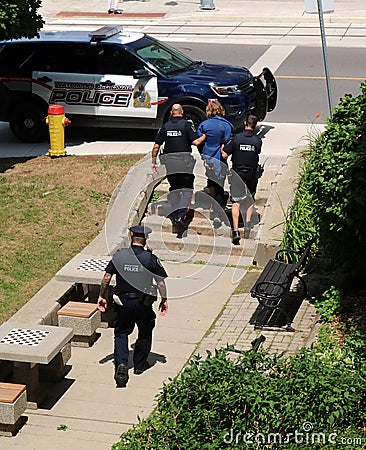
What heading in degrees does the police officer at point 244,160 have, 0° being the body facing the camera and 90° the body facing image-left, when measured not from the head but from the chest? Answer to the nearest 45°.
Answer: approximately 180°

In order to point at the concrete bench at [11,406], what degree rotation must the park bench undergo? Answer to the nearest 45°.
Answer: approximately 45° to its left

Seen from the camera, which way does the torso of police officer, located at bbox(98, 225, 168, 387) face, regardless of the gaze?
away from the camera

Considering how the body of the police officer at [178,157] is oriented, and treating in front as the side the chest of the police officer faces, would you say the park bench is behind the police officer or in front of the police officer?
behind

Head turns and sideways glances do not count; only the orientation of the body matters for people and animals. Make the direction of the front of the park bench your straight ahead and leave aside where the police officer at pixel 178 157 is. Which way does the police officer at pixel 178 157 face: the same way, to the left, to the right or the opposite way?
to the right

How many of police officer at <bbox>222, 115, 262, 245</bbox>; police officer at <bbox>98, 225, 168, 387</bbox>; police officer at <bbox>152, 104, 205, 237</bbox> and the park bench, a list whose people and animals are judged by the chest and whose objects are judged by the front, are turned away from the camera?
3

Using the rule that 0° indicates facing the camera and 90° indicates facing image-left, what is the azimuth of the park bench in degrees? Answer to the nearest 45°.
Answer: approximately 90°

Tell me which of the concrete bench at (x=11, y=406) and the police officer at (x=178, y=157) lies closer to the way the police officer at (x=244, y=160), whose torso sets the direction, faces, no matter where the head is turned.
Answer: the police officer

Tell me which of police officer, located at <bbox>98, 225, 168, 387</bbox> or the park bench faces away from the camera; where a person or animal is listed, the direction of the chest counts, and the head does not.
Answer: the police officer

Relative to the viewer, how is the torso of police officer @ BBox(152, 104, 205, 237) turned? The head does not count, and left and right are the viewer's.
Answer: facing away from the viewer

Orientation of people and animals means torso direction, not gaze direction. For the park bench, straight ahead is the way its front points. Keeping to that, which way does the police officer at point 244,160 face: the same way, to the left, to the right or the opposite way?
to the right

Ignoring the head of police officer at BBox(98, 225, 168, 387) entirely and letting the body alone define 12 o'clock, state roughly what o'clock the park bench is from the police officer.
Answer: The park bench is roughly at 2 o'clock from the police officer.

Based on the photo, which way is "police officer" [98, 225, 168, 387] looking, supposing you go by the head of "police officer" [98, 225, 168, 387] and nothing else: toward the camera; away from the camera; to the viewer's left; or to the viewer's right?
away from the camera
